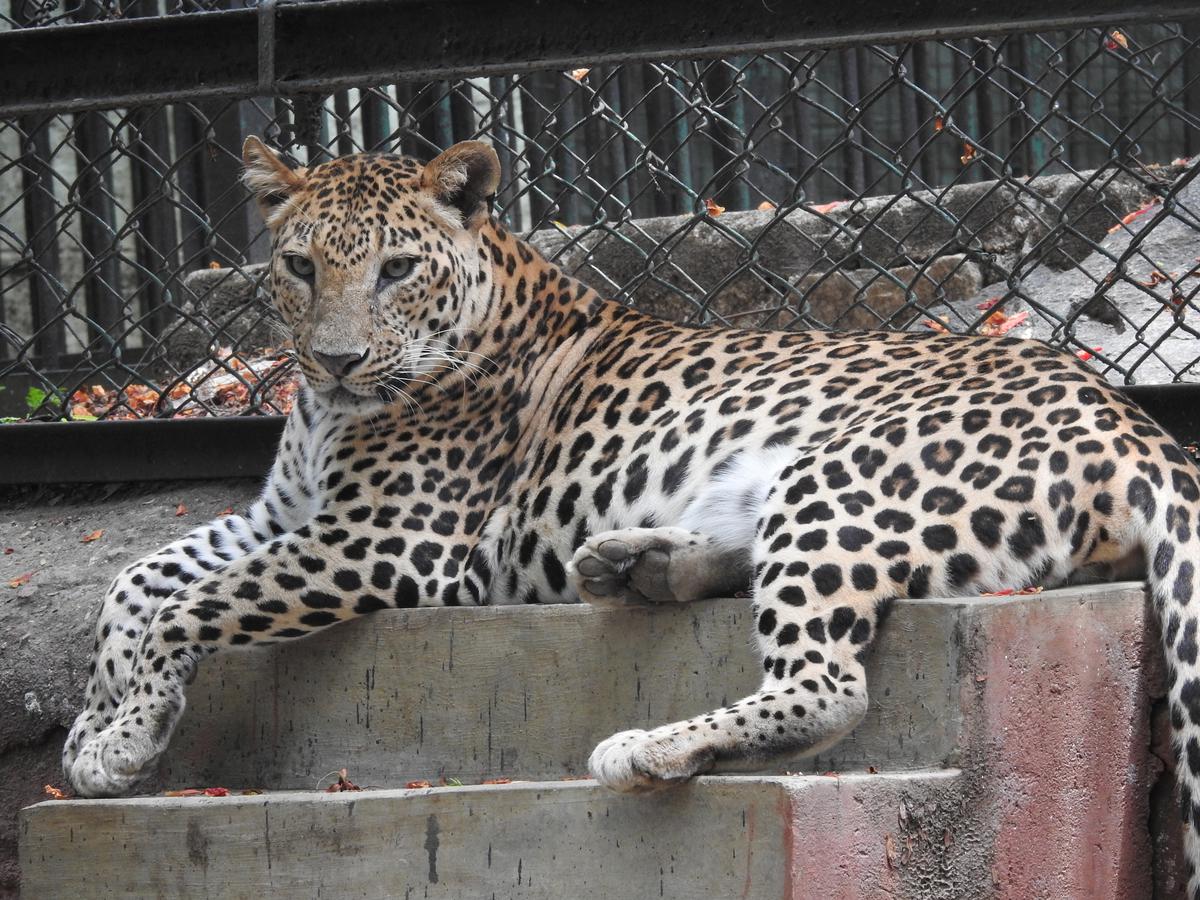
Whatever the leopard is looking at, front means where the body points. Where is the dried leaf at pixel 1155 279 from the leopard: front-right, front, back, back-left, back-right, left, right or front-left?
back-right

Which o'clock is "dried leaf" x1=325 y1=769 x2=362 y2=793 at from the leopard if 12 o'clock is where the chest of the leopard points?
The dried leaf is roughly at 11 o'clock from the leopard.

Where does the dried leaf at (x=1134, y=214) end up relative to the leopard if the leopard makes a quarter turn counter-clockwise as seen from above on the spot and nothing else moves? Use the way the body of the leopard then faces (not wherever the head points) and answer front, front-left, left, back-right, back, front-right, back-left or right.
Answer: back-left

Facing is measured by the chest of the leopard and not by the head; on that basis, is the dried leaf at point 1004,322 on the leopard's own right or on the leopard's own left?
on the leopard's own right

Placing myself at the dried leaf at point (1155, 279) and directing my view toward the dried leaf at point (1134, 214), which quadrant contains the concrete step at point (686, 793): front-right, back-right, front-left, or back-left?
back-left

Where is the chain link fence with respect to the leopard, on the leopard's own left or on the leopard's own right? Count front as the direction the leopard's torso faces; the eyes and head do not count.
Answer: on the leopard's own right

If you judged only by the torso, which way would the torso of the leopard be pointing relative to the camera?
to the viewer's left
